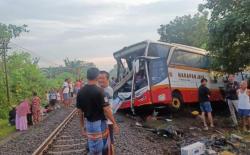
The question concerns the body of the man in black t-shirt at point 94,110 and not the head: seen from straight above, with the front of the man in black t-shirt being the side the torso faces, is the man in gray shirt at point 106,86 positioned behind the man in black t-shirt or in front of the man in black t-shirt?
in front

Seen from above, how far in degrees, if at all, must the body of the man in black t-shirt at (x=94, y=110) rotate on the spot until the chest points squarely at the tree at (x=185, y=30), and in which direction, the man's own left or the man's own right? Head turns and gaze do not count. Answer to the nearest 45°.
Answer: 0° — they already face it

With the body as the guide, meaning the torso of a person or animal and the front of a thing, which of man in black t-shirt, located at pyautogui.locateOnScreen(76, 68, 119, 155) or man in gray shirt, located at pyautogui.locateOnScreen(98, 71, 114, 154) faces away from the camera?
the man in black t-shirt

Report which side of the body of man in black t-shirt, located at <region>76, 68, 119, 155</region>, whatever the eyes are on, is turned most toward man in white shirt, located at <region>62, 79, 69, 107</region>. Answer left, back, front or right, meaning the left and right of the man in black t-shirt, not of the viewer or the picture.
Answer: front

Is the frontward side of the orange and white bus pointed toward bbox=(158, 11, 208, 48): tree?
no

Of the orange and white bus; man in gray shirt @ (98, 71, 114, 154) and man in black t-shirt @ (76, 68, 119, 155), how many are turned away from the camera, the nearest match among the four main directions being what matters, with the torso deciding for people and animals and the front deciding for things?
1

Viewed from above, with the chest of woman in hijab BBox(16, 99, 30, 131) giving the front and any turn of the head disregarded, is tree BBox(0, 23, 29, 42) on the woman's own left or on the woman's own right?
on the woman's own left

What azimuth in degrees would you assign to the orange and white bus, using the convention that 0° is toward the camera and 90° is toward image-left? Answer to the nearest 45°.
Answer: approximately 45°

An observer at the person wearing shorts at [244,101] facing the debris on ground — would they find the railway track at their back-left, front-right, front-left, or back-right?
front-right

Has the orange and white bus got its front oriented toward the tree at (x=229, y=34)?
no

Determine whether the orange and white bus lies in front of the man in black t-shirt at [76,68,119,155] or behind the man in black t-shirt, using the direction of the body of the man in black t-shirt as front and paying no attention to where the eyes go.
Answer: in front

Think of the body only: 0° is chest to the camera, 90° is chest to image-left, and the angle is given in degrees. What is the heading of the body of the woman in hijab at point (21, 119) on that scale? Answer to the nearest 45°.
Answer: approximately 225°

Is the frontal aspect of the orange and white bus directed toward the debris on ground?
no

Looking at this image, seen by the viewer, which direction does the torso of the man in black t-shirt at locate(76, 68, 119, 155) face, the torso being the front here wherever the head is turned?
away from the camera

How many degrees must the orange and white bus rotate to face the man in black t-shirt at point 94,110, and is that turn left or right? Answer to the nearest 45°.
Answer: approximately 45° to its left

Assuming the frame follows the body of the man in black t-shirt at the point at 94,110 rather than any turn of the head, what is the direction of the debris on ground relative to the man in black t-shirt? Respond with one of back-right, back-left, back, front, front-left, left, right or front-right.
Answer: front-right

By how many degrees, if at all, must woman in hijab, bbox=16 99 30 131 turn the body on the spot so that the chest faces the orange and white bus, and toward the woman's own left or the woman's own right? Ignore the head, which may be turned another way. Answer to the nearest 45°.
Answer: approximately 45° to the woman's own right
